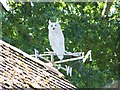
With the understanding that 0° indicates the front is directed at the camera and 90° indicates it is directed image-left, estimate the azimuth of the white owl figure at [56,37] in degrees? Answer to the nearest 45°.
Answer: approximately 0°
